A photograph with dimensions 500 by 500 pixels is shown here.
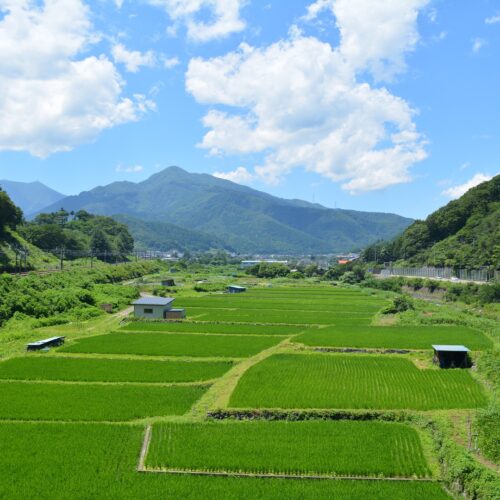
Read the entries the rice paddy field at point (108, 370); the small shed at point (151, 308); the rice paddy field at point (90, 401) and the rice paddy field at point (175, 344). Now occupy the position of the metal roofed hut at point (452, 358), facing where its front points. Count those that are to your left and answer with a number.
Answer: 0

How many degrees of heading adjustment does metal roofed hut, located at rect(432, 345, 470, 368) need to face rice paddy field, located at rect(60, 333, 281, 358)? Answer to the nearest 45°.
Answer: approximately 90° to its right

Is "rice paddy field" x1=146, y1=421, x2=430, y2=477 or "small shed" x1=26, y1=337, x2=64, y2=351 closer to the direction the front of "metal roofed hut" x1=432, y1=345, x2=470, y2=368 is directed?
the rice paddy field

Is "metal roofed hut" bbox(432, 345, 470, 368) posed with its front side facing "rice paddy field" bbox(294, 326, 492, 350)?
no

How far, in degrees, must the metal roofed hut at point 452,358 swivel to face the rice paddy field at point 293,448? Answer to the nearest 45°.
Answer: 0° — it already faces it

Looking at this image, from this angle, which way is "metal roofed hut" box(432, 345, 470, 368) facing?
toward the camera

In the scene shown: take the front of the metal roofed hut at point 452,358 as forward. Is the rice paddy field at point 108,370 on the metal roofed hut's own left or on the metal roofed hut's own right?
on the metal roofed hut's own right

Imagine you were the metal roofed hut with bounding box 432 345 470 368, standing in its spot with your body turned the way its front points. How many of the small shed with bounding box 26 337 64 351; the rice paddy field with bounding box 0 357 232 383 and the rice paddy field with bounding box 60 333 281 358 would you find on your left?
0

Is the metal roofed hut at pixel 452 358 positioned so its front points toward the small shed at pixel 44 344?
no

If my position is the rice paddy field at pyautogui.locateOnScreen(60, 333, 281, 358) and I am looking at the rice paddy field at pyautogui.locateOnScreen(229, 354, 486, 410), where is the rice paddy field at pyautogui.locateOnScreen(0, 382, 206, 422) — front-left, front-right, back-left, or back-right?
front-right

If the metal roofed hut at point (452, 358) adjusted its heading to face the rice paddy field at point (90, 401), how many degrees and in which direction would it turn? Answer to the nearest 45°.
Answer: approximately 45° to its right

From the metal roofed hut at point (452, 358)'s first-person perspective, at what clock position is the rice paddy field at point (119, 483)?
The rice paddy field is roughly at 1 o'clock from the metal roofed hut.

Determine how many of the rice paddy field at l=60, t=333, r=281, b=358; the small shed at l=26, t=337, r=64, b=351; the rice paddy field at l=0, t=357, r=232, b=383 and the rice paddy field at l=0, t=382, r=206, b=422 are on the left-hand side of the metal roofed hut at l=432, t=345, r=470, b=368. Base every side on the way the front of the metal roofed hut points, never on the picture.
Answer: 0

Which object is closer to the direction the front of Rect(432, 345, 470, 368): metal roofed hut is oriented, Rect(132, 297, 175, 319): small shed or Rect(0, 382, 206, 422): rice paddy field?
the rice paddy field
